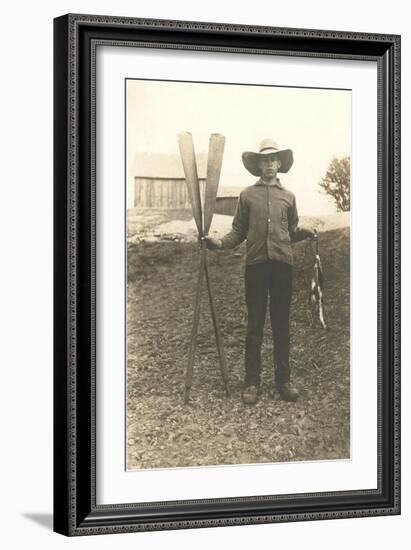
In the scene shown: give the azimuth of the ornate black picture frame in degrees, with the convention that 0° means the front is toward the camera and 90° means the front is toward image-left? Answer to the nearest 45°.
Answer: approximately 315°
